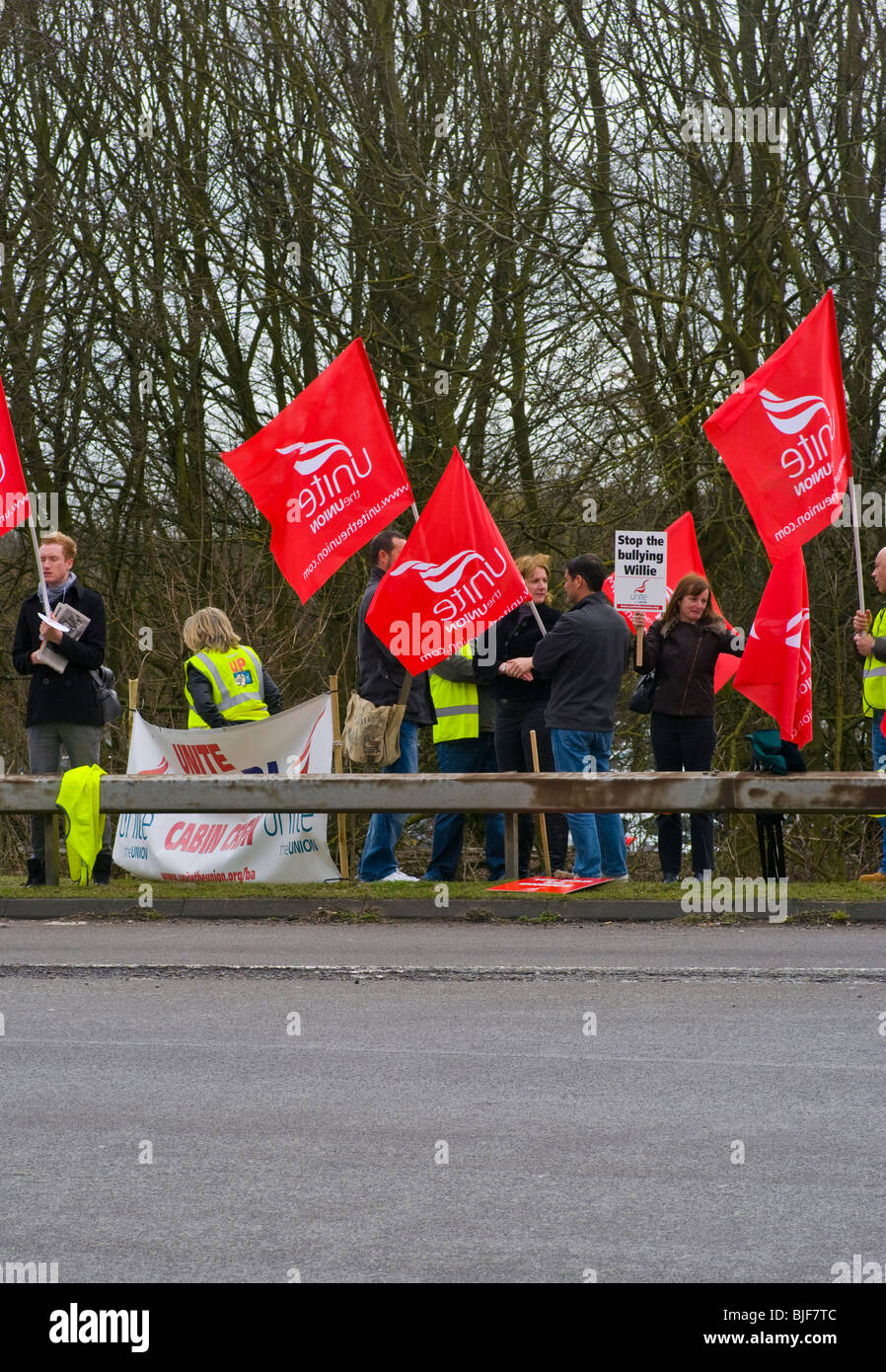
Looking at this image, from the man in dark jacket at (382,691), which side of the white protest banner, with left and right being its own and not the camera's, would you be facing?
left

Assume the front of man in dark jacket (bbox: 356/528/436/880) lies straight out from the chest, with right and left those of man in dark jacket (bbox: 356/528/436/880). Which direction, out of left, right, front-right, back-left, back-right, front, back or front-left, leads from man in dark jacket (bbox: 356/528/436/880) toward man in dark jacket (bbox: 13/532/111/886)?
back

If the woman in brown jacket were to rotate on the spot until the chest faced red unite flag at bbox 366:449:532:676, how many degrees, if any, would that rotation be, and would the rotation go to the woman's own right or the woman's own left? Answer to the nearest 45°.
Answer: approximately 90° to the woman's own right

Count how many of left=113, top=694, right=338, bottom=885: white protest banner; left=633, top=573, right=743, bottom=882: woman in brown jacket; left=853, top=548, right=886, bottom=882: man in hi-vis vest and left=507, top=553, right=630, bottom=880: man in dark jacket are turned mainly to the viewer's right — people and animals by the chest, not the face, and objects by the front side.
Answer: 0

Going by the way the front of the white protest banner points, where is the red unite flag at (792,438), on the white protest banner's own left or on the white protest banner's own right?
on the white protest banner's own left

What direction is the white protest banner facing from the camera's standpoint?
toward the camera

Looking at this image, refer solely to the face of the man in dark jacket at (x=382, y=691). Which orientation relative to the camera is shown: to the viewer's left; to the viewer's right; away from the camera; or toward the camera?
to the viewer's right

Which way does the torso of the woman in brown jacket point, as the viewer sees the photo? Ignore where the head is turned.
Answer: toward the camera

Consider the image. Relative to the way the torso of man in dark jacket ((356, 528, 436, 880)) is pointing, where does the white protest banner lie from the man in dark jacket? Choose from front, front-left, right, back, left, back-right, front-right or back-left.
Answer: back

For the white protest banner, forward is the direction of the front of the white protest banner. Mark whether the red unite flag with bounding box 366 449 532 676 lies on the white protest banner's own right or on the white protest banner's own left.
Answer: on the white protest banner's own left

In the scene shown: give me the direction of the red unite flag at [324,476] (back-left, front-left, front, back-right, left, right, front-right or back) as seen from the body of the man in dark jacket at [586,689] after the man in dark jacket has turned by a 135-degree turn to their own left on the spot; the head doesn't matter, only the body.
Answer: right

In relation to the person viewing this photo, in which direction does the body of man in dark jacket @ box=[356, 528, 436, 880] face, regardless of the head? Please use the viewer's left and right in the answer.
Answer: facing to the right of the viewer

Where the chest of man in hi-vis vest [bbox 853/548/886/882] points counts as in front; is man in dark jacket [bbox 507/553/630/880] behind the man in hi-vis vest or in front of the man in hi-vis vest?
in front

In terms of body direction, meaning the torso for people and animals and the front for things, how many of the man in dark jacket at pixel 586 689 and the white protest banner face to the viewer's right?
0
